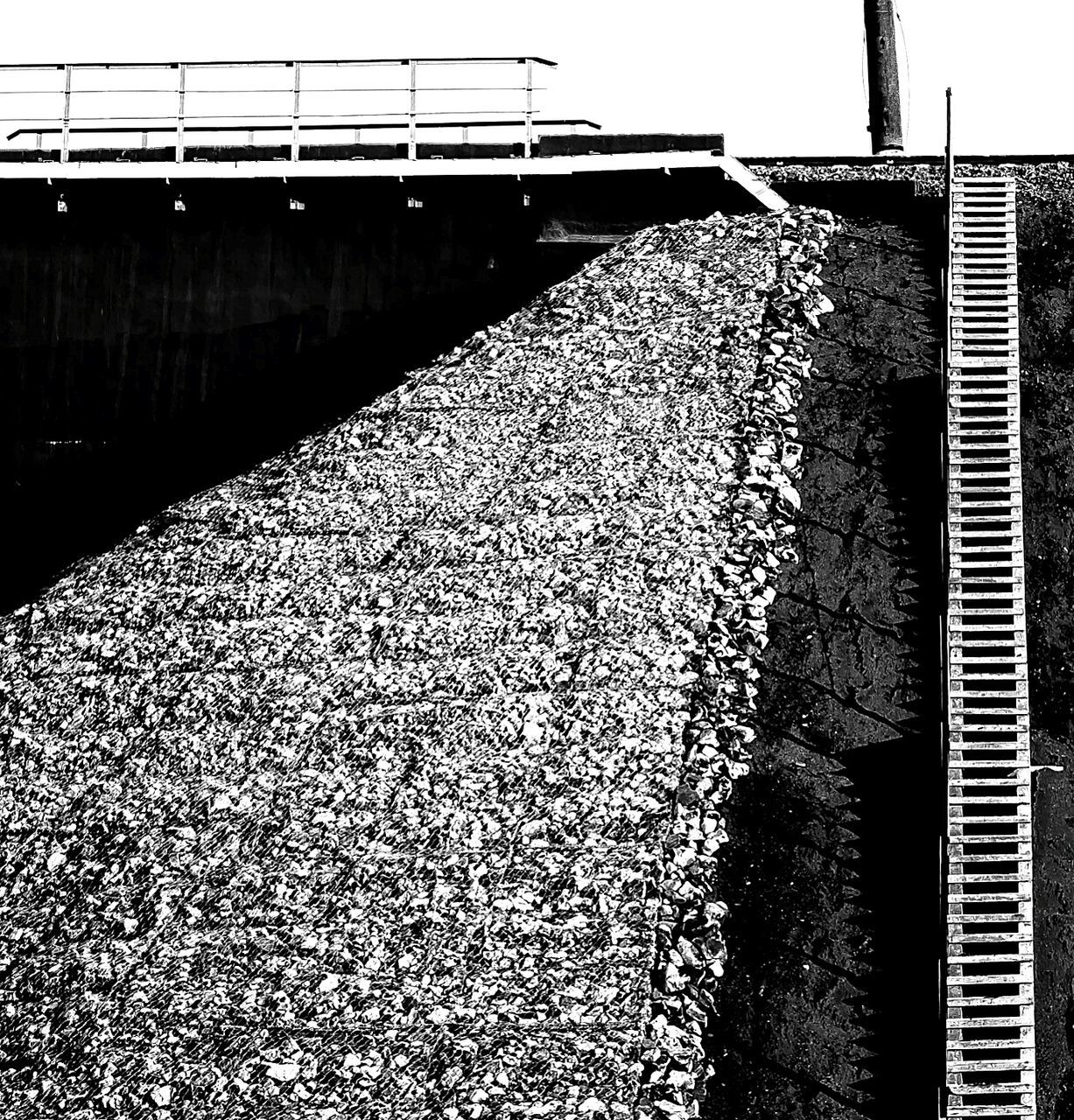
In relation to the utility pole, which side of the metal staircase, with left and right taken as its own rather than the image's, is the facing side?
back

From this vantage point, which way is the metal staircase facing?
toward the camera

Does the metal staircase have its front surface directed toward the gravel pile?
no
